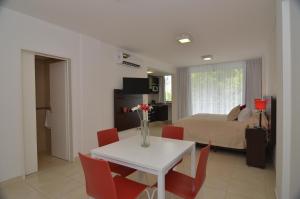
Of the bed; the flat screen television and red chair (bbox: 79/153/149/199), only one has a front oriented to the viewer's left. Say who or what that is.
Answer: the bed

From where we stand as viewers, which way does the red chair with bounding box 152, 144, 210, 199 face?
facing away from the viewer and to the left of the viewer

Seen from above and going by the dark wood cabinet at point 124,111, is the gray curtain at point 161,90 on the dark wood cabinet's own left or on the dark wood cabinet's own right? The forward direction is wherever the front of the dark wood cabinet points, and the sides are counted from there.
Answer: on the dark wood cabinet's own left

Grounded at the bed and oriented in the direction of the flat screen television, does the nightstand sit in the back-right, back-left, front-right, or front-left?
back-left

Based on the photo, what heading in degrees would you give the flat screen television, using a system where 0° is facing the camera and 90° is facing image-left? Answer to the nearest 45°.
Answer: approximately 0°

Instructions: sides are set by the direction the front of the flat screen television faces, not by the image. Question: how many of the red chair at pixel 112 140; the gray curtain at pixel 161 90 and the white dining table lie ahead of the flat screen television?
2

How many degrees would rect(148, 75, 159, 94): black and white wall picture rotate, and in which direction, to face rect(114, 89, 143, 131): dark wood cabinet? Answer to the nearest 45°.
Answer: approximately 45° to its right

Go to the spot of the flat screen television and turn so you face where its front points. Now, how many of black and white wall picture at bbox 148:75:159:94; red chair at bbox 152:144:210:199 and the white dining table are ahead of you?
2

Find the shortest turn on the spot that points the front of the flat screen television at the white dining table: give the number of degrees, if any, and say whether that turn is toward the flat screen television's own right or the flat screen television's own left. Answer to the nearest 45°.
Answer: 0° — it already faces it
